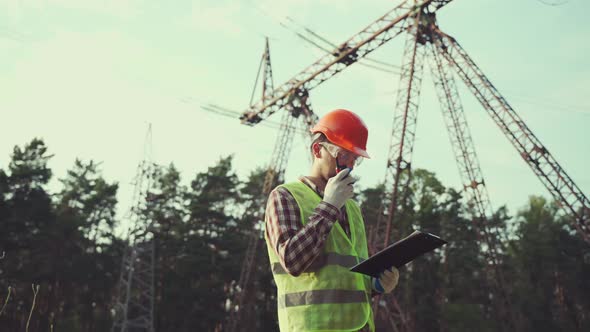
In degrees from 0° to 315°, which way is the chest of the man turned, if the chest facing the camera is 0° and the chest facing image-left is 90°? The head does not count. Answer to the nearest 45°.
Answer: approximately 315°
